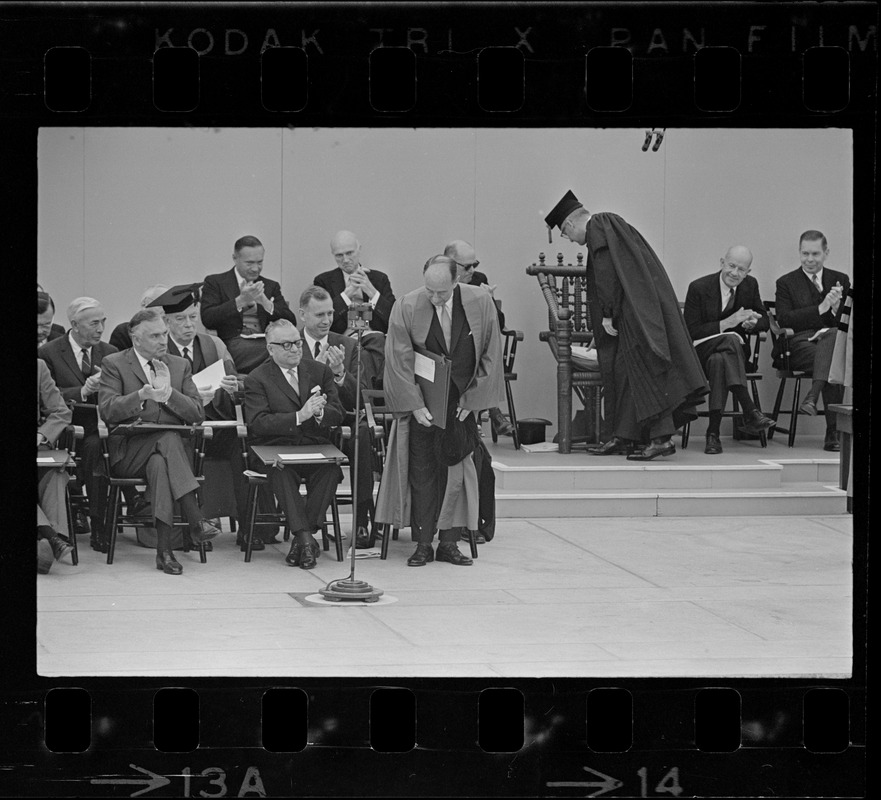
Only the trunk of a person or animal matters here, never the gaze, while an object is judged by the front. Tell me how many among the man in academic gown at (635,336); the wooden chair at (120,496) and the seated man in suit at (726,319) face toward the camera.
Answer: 2

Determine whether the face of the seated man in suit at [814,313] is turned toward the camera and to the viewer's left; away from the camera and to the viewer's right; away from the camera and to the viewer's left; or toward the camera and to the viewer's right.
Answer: toward the camera and to the viewer's left

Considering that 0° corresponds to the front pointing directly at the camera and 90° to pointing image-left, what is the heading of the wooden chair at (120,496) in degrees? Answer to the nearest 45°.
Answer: approximately 0°

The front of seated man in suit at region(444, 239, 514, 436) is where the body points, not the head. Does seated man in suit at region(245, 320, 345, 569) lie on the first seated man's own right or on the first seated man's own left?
on the first seated man's own right

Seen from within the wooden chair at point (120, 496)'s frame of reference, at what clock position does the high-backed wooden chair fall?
The high-backed wooden chair is roughly at 9 o'clock from the wooden chair.

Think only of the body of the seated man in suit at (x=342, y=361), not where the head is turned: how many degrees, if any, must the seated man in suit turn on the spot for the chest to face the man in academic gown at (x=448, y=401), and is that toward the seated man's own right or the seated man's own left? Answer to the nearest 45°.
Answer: approximately 45° to the seated man's own left

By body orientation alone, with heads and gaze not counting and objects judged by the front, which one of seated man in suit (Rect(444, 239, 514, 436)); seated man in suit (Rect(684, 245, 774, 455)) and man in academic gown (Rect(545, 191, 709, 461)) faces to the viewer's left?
the man in academic gown

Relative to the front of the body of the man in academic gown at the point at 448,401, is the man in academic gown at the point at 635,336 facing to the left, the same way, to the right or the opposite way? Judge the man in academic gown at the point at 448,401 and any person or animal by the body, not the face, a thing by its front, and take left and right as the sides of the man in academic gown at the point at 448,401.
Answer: to the right

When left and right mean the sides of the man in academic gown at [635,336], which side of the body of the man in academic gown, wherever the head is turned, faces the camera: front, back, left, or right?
left

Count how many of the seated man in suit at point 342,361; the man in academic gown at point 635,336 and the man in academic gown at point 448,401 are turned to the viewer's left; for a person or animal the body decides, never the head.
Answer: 1
